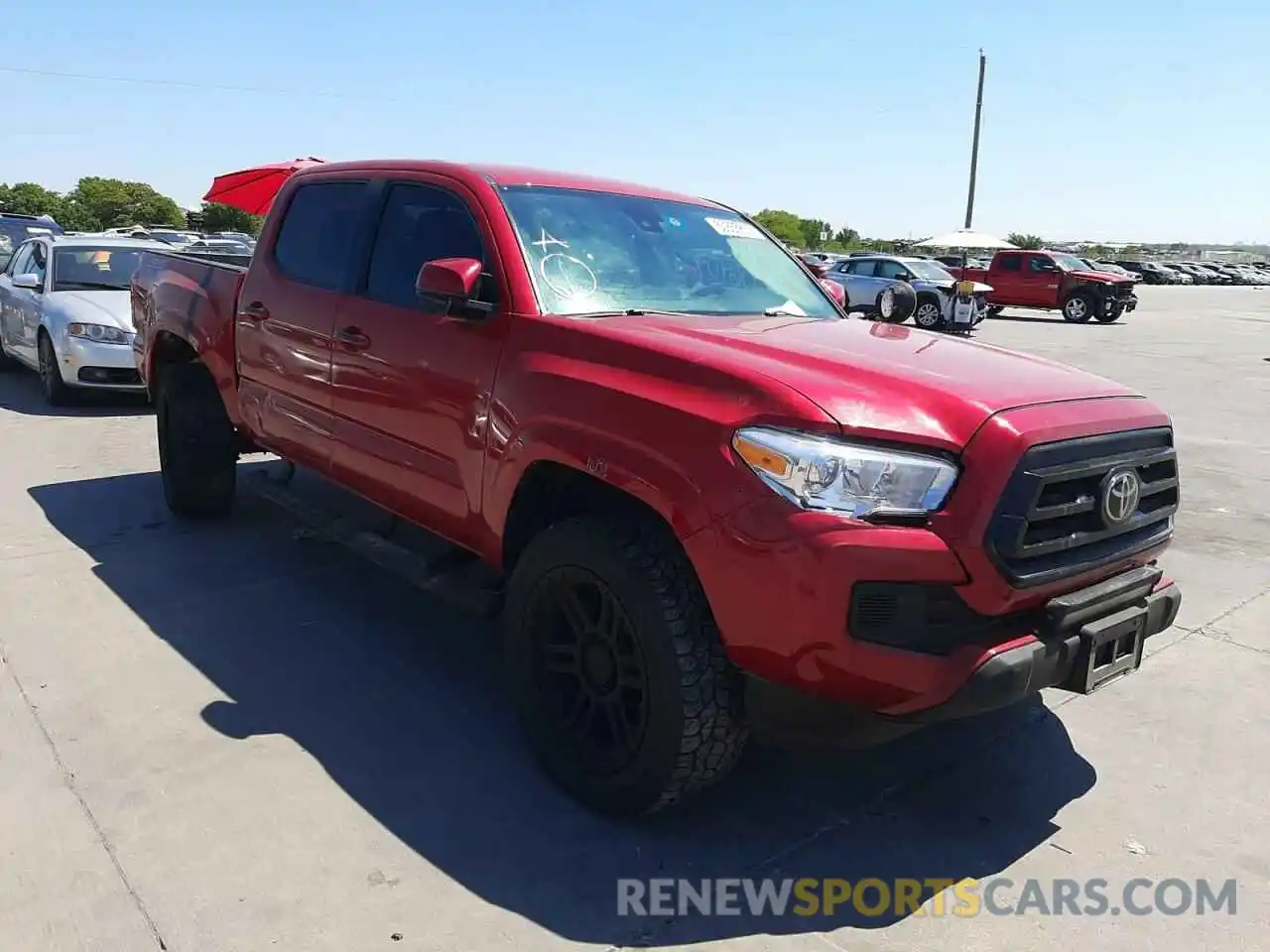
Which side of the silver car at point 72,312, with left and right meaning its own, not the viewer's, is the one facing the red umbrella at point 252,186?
left

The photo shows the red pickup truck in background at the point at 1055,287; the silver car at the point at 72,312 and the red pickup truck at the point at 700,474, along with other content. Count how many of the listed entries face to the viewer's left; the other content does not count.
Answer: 0

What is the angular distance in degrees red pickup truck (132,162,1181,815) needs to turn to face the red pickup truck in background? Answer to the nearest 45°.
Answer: approximately 135° to its left

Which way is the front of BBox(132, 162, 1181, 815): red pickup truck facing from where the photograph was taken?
facing the viewer and to the right of the viewer

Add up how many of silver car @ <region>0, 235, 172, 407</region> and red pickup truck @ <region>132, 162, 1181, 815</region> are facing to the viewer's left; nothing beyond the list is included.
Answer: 0

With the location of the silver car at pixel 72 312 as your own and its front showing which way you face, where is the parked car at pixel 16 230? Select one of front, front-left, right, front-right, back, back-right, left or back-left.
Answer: back-left

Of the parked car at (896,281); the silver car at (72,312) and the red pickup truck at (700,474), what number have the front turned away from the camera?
0

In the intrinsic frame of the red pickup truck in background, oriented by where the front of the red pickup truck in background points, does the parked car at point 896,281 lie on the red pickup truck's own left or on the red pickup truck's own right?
on the red pickup truck's own right

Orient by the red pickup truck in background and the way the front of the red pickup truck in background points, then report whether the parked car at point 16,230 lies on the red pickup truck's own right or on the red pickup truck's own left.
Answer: on the red pickup truck's own right
